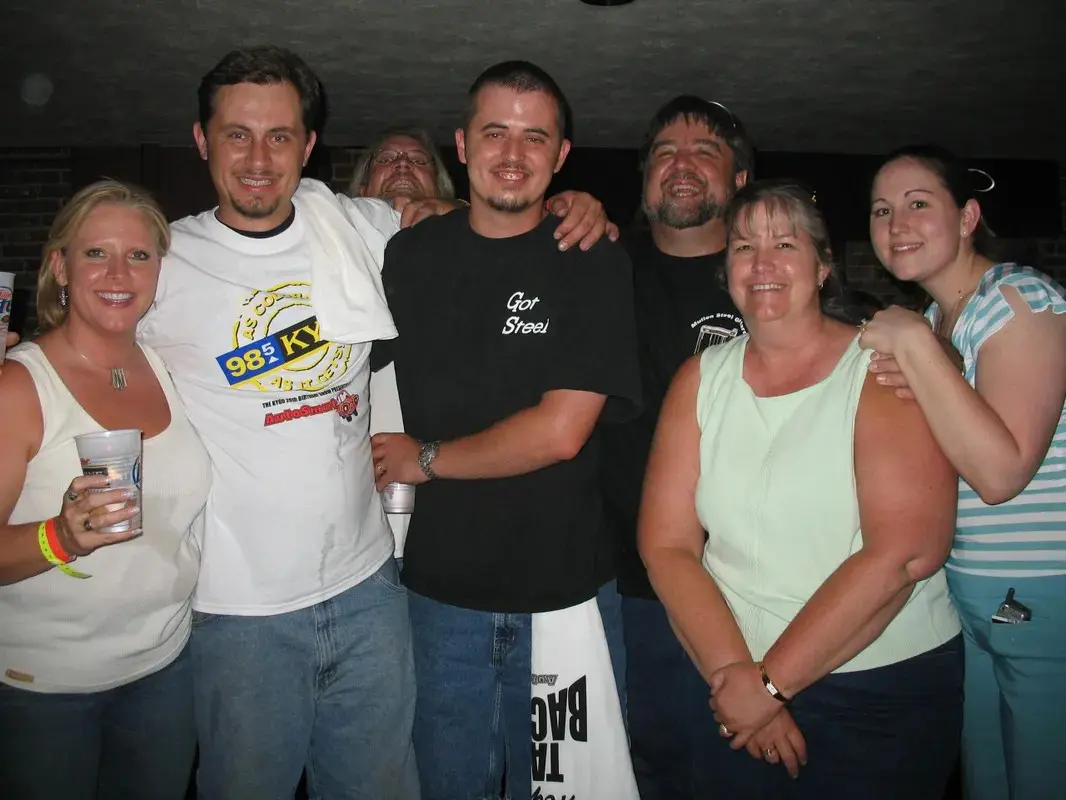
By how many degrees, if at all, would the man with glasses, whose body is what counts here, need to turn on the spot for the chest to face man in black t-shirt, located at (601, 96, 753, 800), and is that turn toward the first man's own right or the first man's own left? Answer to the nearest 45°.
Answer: approximately 45° to the first man's own left

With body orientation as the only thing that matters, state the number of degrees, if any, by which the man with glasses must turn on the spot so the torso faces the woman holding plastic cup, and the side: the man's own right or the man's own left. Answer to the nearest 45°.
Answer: approximately 45° to the man's own right

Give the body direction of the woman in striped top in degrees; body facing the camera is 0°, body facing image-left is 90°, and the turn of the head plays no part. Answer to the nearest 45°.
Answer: approximately 45°

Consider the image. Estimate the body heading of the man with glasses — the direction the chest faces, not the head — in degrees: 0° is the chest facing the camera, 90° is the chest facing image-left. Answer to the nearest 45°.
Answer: approximately 0°
